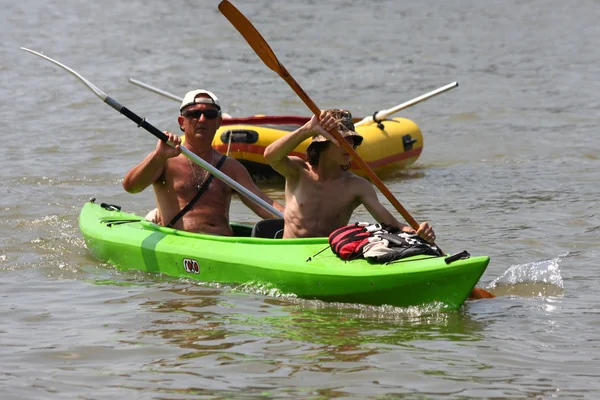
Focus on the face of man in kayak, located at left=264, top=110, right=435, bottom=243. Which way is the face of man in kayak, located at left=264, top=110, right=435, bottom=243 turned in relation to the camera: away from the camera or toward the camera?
toward the camera

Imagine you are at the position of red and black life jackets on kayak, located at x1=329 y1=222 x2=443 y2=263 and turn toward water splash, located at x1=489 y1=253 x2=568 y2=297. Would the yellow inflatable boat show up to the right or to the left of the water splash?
left

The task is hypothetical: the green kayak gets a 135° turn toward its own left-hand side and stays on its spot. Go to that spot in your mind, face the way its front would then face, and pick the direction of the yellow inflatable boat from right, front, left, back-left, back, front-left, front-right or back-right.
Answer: front

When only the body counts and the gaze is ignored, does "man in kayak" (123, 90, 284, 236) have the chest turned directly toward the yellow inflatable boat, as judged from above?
no

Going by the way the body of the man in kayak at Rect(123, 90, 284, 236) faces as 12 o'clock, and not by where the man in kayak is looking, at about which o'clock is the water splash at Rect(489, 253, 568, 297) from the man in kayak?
The water splash is roughly at 11 o'clock from the man in kayak.

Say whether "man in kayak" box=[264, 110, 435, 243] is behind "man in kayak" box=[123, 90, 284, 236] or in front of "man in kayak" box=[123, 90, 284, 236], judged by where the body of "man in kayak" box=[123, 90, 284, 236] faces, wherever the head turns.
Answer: in front

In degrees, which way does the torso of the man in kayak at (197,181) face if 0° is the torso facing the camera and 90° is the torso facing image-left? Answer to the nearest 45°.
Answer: approximately 315°

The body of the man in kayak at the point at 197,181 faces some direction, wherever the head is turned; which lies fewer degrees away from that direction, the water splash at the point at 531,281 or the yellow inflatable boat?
the water splash

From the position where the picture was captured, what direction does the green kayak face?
facing the viewer and to the right of the viewer

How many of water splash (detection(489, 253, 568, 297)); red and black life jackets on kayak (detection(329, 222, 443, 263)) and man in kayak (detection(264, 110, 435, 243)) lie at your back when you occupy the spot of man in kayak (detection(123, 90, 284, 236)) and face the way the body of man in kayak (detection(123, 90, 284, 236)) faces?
0

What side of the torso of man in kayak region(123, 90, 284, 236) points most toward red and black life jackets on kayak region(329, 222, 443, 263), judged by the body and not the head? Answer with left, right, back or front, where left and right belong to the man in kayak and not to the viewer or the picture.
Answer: front

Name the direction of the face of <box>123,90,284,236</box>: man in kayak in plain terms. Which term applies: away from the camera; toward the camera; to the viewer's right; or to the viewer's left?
toward the camera
